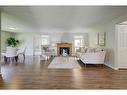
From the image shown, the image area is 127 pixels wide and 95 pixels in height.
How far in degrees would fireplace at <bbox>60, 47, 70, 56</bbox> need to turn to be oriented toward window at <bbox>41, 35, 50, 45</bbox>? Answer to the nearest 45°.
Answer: approximately 90° to its right

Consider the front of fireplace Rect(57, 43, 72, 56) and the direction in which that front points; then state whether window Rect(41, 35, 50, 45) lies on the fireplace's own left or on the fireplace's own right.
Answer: on the fireplace's own right

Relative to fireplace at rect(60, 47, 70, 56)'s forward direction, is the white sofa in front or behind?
in front

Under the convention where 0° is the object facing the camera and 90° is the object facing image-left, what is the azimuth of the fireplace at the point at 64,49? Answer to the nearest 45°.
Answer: approximately 0°

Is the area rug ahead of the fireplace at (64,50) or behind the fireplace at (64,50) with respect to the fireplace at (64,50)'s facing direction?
ahead

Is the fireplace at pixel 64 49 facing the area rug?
yes

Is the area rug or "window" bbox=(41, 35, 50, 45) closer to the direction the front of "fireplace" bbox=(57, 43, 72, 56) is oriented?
the area rug

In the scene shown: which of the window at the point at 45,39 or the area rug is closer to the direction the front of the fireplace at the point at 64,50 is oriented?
the area rug
